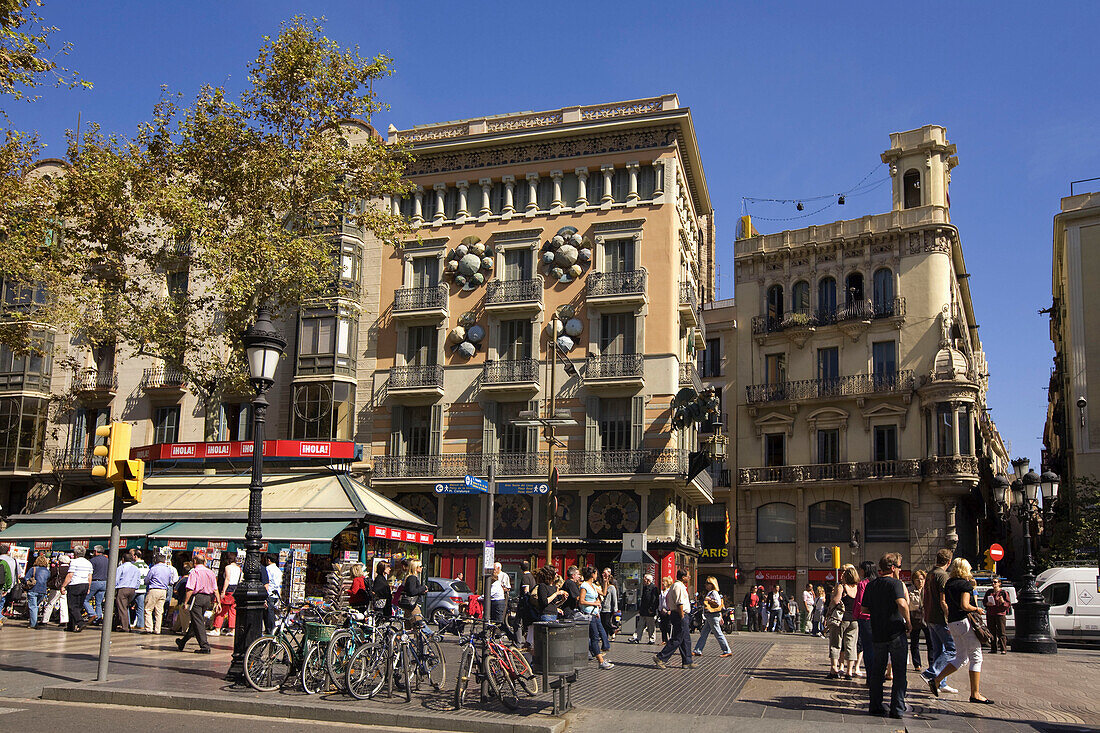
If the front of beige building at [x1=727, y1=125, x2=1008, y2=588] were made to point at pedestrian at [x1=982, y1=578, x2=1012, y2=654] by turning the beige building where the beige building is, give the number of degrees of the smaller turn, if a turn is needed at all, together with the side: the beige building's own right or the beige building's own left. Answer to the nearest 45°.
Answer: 0° — it already faces them

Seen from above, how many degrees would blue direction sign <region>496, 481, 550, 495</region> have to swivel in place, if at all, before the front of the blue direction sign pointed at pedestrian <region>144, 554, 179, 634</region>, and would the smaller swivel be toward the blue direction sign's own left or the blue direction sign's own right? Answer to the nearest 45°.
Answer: approximately 45° to the blue direction sign's own right

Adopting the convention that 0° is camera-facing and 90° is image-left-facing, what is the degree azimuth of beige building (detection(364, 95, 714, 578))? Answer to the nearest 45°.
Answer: approximately 0°

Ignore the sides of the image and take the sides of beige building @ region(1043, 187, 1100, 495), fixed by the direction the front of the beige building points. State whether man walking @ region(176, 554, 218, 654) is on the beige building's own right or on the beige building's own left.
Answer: on the beige building's own left

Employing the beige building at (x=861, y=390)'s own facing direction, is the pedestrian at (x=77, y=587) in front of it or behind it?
in front

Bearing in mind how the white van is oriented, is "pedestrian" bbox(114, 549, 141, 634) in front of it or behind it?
in front

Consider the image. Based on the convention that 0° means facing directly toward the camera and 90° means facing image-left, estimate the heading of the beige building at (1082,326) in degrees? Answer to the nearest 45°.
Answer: approximately 90°

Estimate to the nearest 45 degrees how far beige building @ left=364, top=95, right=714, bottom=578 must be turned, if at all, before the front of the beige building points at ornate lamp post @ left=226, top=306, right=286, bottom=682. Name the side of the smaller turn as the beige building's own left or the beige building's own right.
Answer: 0° — it already faces it
